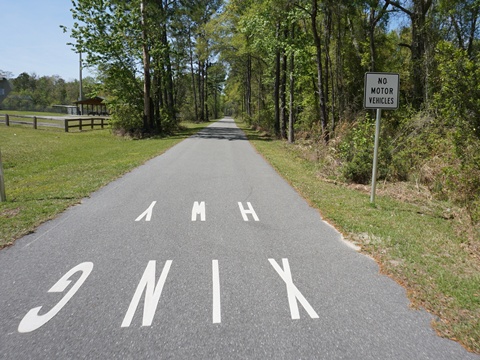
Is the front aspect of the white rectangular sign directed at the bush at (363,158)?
no

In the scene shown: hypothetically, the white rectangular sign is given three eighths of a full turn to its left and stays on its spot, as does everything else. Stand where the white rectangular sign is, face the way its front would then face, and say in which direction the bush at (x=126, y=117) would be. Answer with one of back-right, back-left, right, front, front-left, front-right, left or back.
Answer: left

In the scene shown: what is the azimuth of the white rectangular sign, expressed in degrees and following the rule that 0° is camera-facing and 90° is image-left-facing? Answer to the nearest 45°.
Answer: approximately 0°
